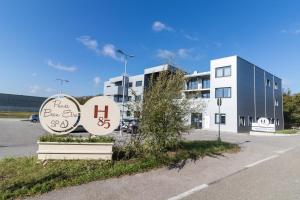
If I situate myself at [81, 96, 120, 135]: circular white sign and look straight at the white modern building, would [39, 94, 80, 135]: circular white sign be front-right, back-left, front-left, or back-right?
back-left

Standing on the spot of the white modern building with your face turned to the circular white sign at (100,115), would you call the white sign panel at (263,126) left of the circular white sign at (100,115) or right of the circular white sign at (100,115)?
left

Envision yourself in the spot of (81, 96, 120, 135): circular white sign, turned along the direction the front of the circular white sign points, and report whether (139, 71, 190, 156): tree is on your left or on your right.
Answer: on your left

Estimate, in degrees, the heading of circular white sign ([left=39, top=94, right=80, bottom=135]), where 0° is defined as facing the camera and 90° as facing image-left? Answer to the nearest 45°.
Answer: approximately 0°

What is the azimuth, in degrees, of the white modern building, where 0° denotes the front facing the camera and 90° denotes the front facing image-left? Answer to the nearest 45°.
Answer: approximately 45°

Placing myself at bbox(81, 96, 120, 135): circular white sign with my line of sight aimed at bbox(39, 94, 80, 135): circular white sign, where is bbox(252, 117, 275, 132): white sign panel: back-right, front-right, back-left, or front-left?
back-right

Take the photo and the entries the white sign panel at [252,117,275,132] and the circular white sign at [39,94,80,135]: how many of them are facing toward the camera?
2
